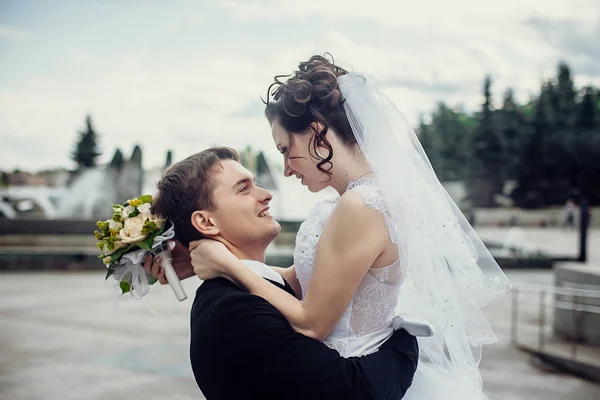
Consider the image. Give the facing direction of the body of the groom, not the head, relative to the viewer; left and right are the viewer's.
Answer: facing to the right of the viewer

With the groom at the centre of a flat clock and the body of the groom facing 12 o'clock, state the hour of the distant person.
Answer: The distant person is roughly at 10 o'clock from the groom.

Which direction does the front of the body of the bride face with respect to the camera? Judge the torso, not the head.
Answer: to the viewer's left

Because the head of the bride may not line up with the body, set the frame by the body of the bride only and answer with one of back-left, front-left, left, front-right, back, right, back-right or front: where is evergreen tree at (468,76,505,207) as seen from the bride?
right

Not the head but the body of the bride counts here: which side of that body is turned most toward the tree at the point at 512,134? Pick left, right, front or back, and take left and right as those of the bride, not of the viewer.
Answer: right

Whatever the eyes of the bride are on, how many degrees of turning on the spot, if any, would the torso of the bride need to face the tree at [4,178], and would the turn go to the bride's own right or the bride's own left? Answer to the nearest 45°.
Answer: approximately 45° to the bride's own right

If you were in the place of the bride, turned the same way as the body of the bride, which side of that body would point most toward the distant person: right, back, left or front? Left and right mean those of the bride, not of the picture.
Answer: right

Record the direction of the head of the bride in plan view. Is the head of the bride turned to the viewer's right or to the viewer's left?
to the viewer's left
